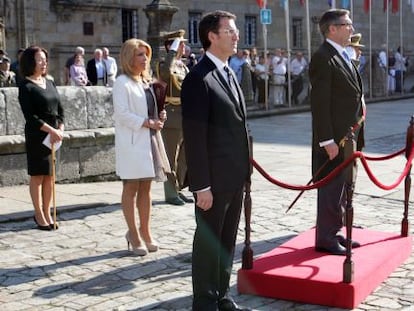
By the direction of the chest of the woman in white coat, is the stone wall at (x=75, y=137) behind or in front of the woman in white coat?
behind

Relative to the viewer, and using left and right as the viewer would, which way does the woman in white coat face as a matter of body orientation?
facing the viewer and to the right of the viewer

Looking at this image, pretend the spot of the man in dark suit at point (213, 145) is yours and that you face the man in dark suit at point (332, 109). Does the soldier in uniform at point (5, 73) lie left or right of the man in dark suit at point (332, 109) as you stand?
left

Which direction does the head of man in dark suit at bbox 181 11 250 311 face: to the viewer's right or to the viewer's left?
to the viewer's right

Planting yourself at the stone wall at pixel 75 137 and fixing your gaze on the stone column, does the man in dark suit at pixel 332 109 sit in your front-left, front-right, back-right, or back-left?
back-right

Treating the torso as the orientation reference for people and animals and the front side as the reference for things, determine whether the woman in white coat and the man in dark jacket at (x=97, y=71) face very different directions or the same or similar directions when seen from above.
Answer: same or similar directions

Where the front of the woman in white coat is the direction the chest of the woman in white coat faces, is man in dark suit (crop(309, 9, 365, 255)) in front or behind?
in front

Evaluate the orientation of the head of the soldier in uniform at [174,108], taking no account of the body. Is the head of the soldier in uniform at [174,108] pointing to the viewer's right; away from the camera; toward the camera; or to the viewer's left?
to the viewer's right

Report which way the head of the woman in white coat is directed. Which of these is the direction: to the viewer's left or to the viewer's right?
to the viewer's right

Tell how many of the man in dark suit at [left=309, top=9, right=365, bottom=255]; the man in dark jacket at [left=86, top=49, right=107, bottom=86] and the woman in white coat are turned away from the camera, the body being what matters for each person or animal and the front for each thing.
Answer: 0

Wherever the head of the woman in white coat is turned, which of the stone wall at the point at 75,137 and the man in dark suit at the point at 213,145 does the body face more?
the man in dark suit
